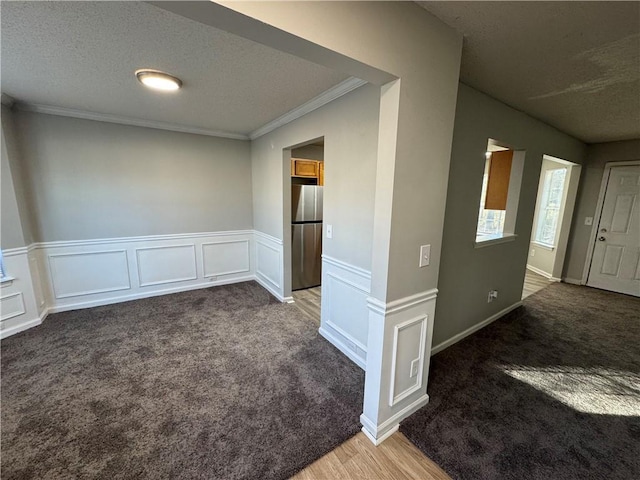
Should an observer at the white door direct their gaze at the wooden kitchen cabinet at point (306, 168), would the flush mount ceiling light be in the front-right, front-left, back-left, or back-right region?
front-left

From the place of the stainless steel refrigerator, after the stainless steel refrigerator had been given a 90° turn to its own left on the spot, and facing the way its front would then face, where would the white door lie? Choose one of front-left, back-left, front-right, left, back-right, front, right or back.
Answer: front-right

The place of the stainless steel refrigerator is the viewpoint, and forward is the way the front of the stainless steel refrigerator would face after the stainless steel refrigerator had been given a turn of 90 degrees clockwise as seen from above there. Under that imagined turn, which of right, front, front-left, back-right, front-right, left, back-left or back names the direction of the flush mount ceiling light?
front

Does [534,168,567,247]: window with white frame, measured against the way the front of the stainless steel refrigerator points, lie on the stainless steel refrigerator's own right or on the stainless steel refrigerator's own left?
on the stainless steel refrigerator's own left

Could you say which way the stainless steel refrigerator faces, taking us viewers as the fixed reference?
facing the viewer and to the right of the viewer
